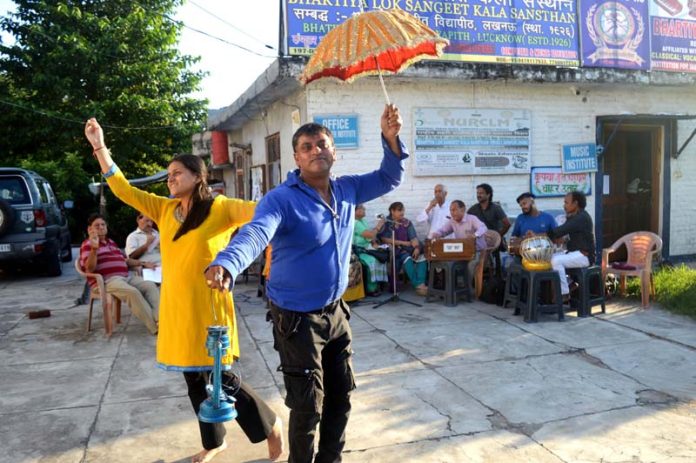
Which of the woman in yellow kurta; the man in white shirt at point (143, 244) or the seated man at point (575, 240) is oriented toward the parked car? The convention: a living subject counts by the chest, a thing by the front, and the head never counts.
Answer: the seated man

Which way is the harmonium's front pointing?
away from the camera

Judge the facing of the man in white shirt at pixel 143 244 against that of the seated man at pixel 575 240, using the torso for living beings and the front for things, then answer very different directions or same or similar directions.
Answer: very different directions

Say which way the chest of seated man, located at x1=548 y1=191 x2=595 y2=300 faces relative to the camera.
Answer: to the viewer's left

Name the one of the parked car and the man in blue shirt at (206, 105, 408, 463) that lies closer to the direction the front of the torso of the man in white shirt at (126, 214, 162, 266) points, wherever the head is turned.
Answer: the man in blue shirt

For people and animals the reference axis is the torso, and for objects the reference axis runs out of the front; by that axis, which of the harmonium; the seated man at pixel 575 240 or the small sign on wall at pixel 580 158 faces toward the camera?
the small sign on wall

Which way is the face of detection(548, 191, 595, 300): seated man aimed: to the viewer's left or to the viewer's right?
to the viewer's left

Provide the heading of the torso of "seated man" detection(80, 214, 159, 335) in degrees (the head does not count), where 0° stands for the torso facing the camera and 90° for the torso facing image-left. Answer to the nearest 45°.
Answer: approximately 315°

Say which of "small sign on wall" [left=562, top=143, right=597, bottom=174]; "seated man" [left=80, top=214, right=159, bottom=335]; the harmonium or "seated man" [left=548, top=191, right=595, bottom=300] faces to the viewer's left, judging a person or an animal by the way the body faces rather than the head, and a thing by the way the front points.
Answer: "seated man" [left=548, top=191, right=595, bottom=300]

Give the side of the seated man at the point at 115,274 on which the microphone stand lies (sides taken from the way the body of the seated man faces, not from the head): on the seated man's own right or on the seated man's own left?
on the seated man's own left

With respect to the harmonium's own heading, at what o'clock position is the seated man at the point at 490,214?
The seated man is roughly at 1 o'clock from the harmonium.

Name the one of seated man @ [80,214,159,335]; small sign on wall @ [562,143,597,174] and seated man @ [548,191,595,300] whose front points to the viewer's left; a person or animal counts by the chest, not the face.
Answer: seated man @ [548,191,595,300]

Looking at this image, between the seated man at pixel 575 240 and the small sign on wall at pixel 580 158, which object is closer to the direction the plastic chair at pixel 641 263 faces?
the seated man

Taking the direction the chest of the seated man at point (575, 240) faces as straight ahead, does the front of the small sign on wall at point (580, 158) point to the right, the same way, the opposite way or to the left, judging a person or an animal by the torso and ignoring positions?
to the left

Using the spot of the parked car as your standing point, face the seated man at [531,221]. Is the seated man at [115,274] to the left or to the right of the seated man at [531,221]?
right

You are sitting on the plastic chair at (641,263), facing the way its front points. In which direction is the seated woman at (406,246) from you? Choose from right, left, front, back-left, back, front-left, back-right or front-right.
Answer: front-right

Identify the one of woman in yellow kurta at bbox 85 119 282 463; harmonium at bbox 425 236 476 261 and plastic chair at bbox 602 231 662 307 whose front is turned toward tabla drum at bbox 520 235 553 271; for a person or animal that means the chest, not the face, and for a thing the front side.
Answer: the plastic chair
